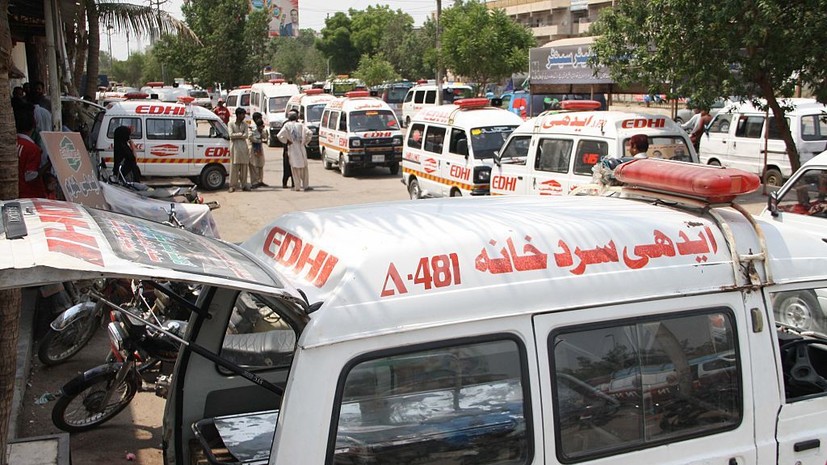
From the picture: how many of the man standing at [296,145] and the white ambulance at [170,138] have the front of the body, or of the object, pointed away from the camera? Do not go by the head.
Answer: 1

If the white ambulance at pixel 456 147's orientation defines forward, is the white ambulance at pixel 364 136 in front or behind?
behind

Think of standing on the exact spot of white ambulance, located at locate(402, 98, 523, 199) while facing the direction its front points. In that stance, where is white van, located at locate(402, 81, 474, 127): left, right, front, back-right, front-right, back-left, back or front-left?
back-left

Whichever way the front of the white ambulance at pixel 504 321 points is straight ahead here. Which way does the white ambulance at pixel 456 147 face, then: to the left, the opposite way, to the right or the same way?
to the right

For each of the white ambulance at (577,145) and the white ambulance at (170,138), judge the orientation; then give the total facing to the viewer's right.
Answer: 1

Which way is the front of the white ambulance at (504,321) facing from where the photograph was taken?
facing away from the viewer and to the right of the viewer

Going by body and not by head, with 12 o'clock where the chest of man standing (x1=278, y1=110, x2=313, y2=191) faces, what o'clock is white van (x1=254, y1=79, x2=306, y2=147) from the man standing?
The white van is roughly at 12 o'clock from the man standing.

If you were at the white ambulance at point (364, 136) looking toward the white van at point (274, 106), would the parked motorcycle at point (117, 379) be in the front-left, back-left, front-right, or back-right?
back-left

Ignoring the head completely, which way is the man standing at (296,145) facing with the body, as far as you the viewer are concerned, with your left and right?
facing away from the viewer

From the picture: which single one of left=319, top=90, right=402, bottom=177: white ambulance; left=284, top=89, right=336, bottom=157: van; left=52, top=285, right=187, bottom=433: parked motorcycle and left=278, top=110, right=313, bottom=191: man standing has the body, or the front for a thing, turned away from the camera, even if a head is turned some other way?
the man standing

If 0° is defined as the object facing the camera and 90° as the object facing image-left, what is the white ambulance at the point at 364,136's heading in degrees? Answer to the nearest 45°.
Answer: approximately 315°

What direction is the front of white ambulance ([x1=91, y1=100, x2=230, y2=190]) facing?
to the viewer's right

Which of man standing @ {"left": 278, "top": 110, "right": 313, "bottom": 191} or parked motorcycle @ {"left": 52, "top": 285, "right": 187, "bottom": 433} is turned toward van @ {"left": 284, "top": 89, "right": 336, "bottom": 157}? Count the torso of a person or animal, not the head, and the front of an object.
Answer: the man standing

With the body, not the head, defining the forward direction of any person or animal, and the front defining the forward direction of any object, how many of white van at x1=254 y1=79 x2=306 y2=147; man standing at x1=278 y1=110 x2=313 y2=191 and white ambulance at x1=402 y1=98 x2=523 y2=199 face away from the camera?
1

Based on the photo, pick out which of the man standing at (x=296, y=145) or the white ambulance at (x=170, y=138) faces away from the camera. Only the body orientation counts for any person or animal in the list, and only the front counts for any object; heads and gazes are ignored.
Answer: the man standing
